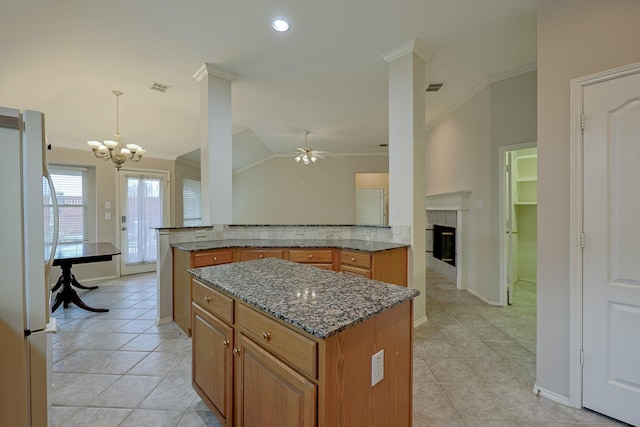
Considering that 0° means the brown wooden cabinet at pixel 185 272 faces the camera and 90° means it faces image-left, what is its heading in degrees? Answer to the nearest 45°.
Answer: approximately 315°

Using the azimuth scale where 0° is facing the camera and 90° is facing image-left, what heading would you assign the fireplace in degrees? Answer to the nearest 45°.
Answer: approximately 45°

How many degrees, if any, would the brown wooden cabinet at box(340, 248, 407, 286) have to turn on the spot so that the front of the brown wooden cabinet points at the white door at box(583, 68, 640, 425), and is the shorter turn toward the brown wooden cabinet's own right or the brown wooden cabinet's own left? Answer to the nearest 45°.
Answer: approximately 90° to the brown wooden cabinet's own left

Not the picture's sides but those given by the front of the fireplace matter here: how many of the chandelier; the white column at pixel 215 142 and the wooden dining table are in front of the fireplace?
3

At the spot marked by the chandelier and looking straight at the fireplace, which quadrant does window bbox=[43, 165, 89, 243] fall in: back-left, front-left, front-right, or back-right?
back-left

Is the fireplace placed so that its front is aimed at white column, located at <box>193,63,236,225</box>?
yes

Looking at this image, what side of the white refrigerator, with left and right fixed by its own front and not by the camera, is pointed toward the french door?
left

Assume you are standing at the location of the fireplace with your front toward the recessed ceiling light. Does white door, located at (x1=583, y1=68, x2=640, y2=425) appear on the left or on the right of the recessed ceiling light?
left

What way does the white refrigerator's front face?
to the viewer's right

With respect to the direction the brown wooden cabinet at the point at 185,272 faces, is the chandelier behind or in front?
behind

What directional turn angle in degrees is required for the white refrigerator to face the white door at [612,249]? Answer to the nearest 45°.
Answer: approximately 45° to its right
